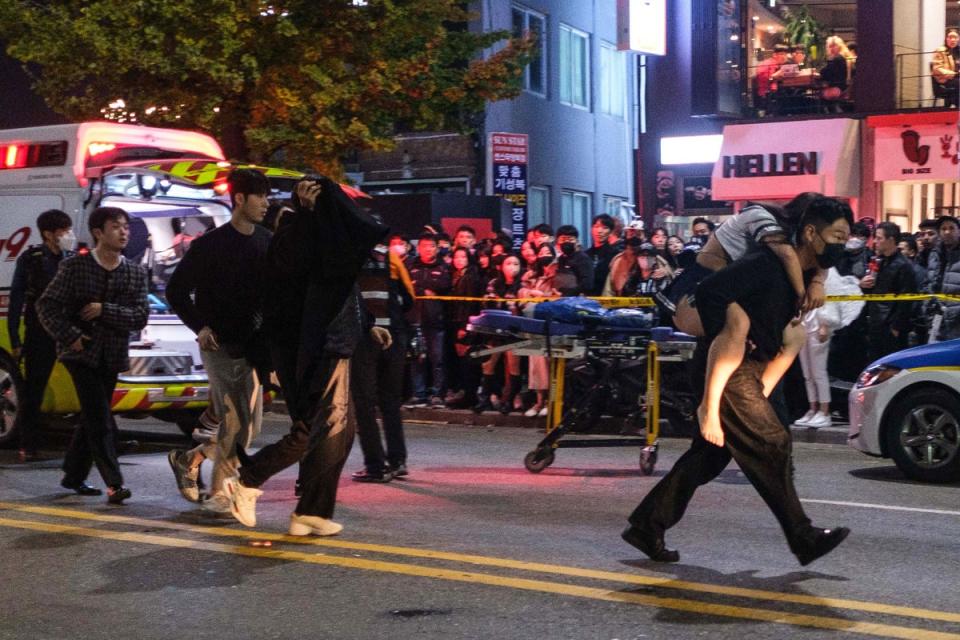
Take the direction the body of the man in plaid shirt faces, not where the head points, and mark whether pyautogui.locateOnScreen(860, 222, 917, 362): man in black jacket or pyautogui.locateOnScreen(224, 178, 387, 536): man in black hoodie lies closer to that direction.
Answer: the man in black hoodie

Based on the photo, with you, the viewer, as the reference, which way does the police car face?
facing to the left of the viewer

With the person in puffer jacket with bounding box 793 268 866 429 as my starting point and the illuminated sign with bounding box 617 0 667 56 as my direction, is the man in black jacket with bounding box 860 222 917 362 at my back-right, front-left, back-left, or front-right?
front-right

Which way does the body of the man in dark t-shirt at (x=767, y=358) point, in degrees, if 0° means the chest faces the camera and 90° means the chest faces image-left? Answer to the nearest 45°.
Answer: approximately 270°

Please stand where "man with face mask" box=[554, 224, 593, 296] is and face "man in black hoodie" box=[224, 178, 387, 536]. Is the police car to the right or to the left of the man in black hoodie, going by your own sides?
left

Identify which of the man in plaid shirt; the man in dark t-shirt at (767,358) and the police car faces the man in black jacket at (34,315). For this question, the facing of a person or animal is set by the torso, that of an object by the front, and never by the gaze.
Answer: the police car

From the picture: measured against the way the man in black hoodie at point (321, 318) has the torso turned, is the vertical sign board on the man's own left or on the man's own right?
on the man's own left

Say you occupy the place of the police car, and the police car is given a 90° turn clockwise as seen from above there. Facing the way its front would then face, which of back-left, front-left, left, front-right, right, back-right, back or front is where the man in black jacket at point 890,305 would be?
front

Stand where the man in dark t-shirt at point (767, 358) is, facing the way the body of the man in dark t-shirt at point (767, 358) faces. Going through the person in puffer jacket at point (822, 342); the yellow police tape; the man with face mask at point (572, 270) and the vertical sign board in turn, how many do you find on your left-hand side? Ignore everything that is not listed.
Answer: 4

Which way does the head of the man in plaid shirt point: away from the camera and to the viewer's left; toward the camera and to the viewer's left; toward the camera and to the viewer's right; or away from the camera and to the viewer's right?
toward the camera and to the viewer's right
